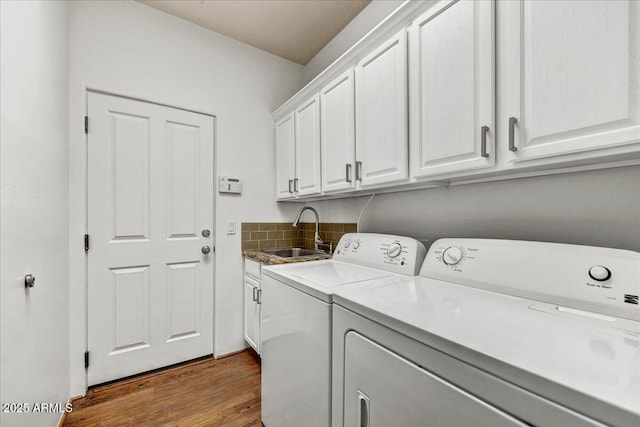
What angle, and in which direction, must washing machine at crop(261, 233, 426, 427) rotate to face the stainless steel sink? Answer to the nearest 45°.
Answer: approximately 135° to its right

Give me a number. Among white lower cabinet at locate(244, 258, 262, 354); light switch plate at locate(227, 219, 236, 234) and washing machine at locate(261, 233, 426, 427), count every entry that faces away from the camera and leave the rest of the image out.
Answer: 0

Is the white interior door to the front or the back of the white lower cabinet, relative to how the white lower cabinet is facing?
to the front

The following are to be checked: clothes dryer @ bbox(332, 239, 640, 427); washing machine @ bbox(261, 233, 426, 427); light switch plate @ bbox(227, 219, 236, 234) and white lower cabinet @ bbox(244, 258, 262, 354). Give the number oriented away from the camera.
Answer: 0

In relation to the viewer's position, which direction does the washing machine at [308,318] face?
facing the viewer and to the left of the viewer

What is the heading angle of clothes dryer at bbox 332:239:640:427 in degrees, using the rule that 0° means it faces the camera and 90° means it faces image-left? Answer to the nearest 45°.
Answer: approximately 45°

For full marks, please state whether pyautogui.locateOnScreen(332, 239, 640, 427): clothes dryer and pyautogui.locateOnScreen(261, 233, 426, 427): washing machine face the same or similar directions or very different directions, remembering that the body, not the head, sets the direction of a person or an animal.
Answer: same or similar directions

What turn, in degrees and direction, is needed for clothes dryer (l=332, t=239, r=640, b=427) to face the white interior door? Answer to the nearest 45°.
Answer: approximately 45° to its right

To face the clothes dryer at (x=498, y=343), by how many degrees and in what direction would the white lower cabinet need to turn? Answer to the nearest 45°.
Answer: approximately 45° to its left

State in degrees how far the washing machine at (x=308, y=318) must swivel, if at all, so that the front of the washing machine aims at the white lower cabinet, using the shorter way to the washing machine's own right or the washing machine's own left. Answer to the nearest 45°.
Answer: approximately 90° to the washing machine's own right

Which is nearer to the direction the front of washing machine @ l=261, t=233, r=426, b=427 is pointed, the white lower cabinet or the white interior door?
the white interior door

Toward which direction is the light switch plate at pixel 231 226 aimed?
toward the camera

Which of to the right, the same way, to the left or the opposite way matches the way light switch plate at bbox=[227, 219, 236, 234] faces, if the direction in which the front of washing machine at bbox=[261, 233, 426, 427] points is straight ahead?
to the left

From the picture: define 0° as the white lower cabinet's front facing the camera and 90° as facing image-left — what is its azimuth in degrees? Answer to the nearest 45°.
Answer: approximately 45°
